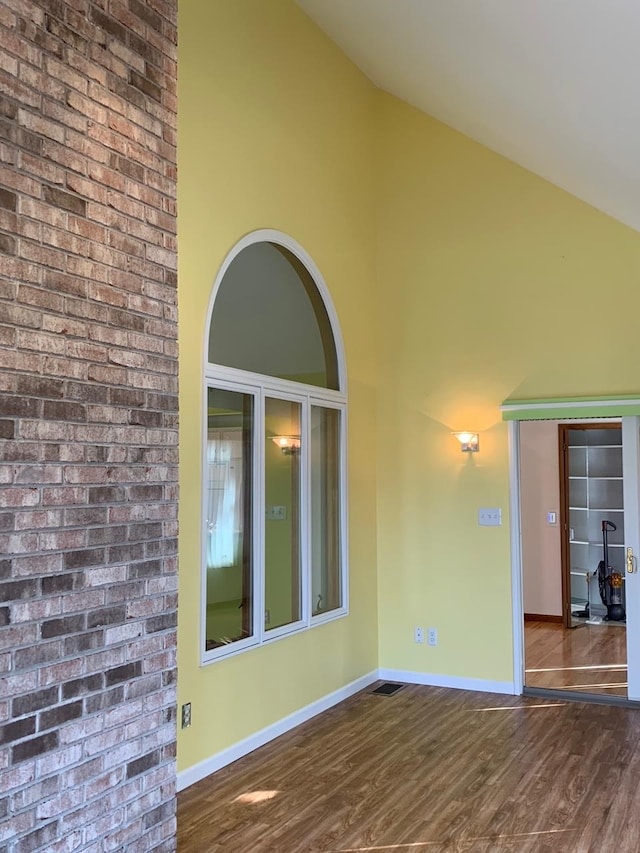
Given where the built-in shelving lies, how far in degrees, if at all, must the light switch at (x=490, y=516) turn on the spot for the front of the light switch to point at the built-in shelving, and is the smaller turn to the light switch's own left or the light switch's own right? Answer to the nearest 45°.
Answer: approximately 180°

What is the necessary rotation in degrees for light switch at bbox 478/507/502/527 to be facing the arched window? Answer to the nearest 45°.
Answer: approximately 45° to its right

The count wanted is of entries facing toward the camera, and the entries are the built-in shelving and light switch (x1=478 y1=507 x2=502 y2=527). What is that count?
2

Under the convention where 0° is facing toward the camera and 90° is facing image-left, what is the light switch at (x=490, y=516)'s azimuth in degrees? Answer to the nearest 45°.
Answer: approximately 0°

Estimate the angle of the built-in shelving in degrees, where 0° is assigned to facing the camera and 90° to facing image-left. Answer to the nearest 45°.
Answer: approximately 0°
